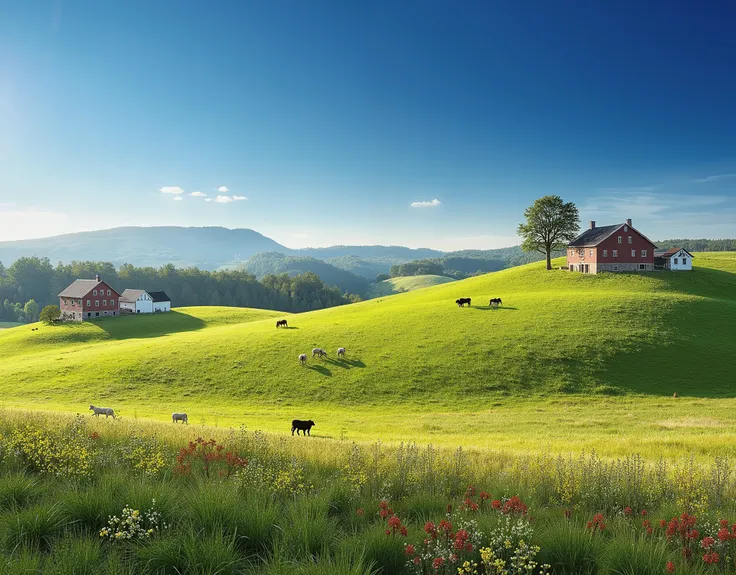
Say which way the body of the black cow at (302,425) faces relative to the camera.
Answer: to the viewer's right

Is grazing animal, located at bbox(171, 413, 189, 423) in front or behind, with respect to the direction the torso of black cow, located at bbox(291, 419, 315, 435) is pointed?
behind
